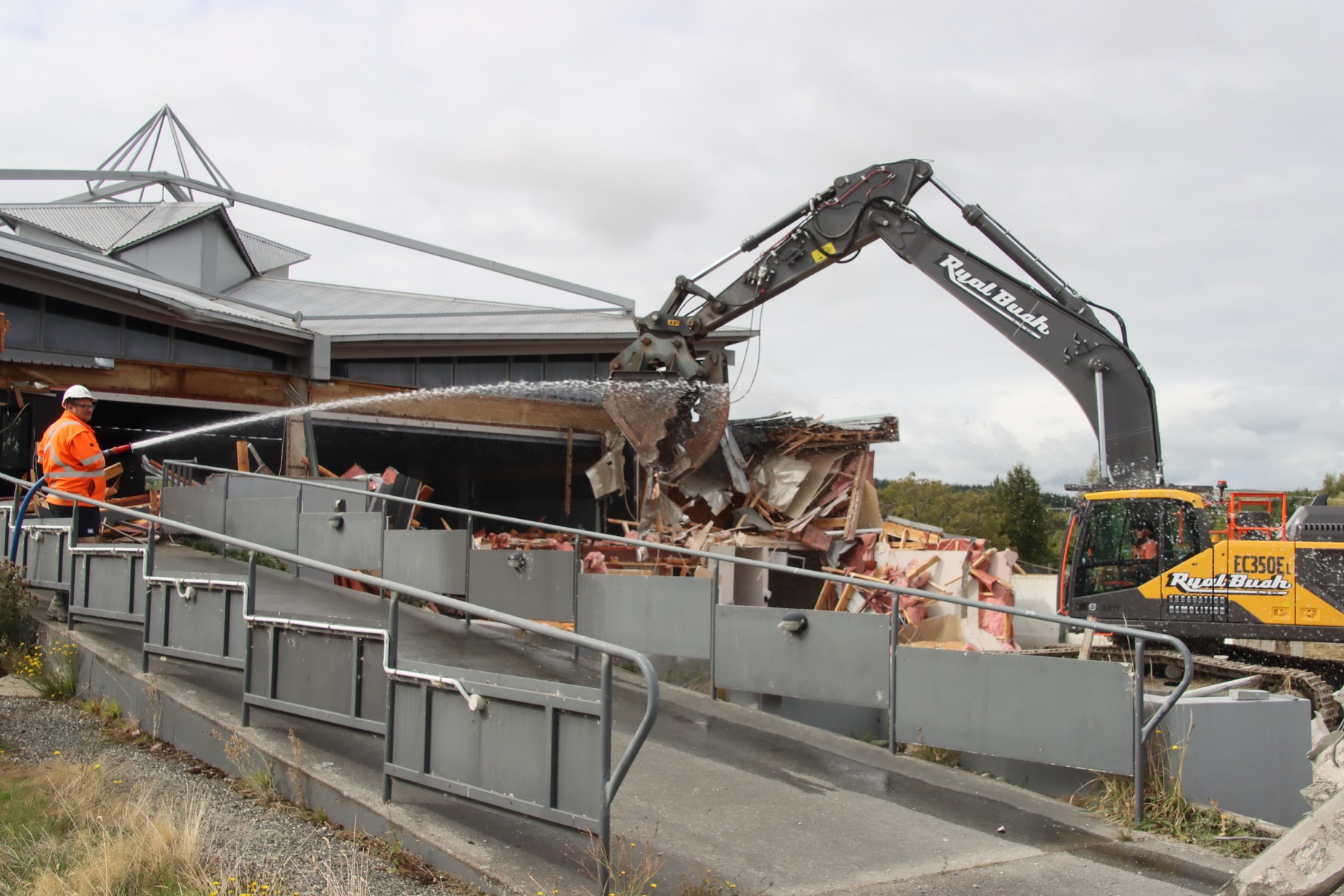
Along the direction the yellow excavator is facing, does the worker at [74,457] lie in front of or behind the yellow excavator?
in front

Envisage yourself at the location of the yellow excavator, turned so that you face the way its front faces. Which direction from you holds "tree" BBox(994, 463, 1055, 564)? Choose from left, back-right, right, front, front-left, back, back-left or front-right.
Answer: right

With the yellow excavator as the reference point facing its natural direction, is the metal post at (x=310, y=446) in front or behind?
in front

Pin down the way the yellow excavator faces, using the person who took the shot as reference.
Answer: facing to the left of the viewer

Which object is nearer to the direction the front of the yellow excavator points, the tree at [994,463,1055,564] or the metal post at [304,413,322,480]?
the metal post

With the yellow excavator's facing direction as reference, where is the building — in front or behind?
in front

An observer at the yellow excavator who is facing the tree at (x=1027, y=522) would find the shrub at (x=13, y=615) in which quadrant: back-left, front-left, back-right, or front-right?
back-left
